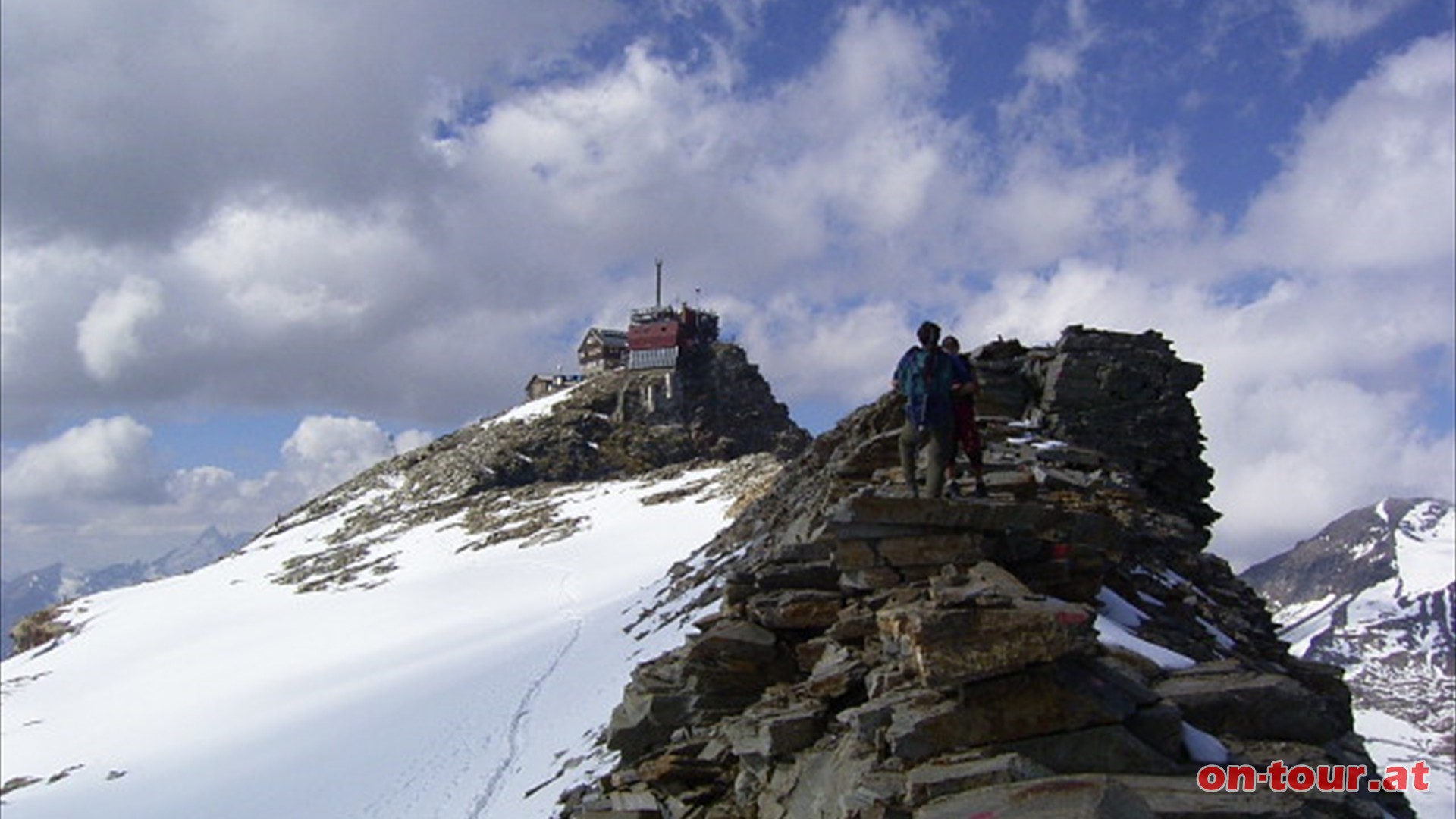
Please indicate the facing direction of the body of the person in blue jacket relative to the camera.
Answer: away from the camera

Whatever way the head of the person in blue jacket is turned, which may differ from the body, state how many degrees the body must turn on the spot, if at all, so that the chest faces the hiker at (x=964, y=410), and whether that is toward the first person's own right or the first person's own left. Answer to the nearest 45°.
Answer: approximately 45° to the first person's own right
